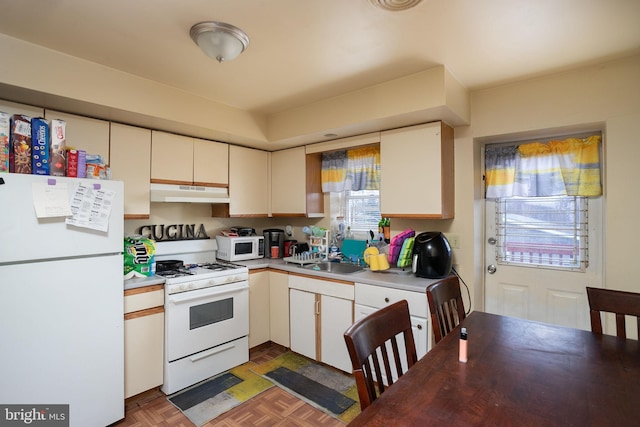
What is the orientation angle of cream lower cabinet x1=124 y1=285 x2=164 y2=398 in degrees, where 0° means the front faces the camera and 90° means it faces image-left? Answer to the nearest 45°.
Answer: approximately 315°

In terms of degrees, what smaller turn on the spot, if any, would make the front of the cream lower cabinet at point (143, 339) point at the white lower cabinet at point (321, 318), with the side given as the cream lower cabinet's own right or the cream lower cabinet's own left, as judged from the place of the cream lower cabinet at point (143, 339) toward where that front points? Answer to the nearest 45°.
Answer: approximately 45° to the cream lower cabinet's own left

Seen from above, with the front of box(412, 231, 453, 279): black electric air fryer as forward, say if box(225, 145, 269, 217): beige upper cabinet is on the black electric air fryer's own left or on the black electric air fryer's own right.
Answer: on the black electric air fryer's own right

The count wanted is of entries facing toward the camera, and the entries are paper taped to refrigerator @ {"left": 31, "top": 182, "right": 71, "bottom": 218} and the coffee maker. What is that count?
2

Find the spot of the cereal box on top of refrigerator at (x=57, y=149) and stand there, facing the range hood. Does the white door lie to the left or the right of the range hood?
right

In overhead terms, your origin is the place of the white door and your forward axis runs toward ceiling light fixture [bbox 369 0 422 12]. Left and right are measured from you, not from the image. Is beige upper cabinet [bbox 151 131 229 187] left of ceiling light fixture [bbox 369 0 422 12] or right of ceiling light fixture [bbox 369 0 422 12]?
right

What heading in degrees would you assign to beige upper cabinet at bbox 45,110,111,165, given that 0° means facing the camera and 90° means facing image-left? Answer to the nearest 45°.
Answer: approximately 315°
